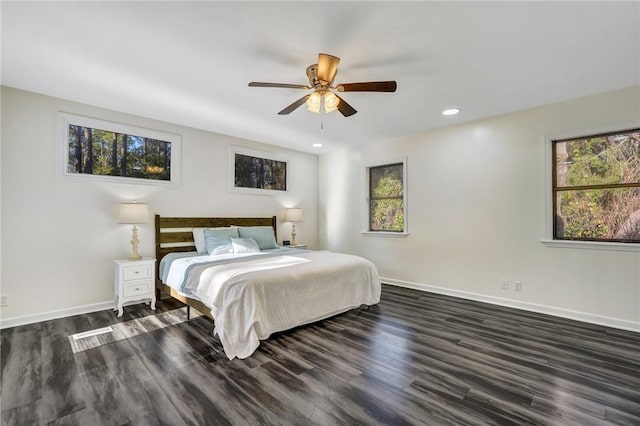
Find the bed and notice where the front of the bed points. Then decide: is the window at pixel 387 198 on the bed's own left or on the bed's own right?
on the bed's own left

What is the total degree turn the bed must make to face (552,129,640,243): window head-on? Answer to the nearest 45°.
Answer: approximately 45° to its left

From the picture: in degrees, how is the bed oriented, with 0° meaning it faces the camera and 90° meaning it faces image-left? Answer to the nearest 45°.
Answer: approximately 315°

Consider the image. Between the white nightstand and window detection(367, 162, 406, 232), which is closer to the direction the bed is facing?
the window

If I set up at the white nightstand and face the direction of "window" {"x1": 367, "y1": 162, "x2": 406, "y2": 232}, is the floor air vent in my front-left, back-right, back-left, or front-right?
back-right

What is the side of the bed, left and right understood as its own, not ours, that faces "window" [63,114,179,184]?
back

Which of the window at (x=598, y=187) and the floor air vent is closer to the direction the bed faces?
the window

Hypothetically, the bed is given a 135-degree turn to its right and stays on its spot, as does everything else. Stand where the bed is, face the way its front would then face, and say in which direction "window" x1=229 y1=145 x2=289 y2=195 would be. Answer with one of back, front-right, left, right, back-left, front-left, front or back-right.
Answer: right
